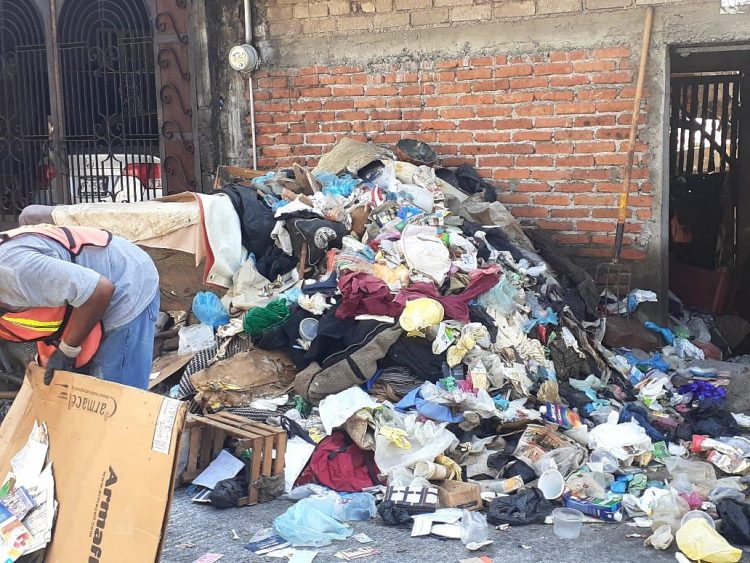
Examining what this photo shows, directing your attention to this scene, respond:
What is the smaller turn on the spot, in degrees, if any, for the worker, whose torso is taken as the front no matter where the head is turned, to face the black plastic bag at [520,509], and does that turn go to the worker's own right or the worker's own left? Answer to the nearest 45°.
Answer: approximately 180°

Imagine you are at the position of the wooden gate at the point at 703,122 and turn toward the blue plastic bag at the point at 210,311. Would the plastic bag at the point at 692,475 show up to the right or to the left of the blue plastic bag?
left

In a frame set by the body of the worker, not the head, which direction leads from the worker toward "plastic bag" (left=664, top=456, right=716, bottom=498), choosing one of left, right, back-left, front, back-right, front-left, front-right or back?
back

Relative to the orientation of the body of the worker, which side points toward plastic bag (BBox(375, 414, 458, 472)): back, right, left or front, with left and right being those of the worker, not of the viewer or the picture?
back

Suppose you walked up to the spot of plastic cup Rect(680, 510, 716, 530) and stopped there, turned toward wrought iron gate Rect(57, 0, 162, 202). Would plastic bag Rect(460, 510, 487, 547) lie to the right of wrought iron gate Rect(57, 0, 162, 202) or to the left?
left

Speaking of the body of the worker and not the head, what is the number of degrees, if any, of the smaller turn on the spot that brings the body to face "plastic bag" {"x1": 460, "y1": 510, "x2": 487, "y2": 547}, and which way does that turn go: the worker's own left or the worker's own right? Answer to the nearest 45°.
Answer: approximately 180°
